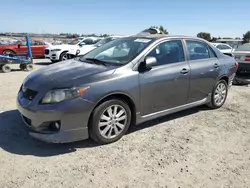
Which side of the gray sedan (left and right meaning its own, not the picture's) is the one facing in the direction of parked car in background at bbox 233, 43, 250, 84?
back

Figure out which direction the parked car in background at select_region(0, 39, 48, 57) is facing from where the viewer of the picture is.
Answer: facing to the left of the viewer

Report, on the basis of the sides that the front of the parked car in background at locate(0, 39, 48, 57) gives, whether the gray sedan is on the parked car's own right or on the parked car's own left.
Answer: on the parked car's own left

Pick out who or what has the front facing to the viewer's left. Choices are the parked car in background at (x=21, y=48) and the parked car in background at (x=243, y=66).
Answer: the parked car in background at (x=21, y=48)

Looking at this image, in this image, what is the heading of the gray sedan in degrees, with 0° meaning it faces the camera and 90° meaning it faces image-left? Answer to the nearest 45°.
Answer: approximately 45°
